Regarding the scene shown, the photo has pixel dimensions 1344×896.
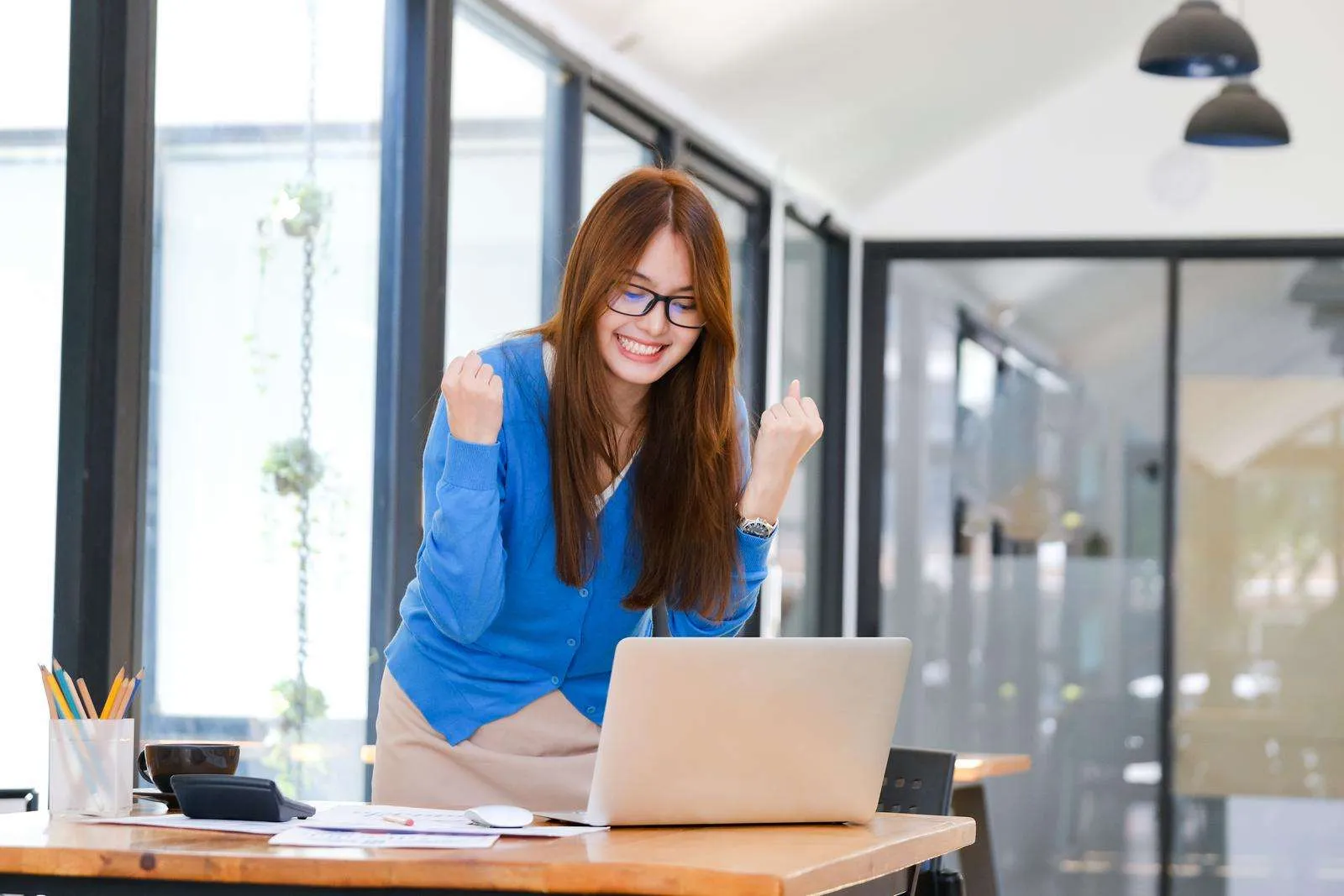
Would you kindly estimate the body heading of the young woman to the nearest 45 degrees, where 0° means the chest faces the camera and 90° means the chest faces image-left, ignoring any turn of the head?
approximately 315°

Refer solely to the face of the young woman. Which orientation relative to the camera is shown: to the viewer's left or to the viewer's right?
to the viewer's right

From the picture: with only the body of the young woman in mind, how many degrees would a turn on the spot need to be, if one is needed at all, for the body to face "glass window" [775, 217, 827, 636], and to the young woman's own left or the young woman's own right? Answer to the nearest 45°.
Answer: approximately 135° to the young woman's own left
